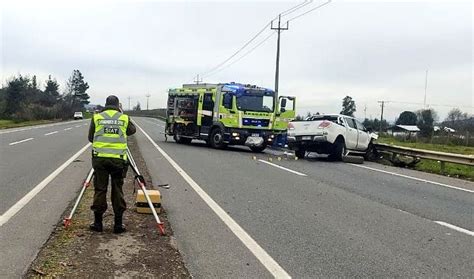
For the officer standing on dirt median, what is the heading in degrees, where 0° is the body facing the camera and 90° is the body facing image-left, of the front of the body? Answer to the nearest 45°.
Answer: approximately 180°

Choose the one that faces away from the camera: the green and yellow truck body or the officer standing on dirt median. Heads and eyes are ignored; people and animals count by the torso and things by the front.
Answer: the officer standing on dirt median

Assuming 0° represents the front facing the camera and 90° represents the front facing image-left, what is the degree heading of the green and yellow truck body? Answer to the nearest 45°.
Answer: approximately 315°

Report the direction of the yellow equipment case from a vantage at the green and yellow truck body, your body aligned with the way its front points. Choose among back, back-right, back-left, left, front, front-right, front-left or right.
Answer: front-right

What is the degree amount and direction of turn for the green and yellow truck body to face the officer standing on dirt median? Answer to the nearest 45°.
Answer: approximately 45° to its right

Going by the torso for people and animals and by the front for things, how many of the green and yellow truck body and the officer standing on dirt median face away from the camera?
1
